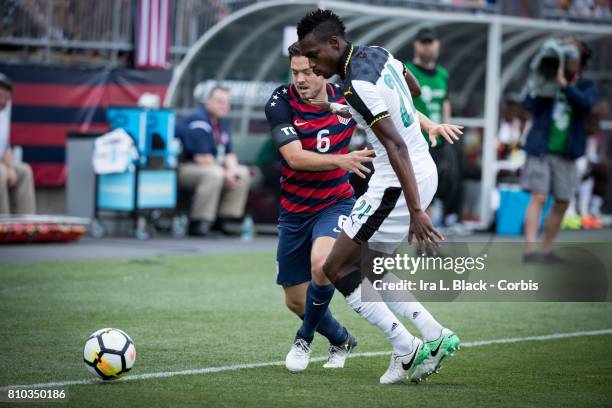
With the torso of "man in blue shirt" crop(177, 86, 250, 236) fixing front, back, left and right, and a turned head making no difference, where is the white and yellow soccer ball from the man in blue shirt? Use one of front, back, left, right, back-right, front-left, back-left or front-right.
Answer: front-right

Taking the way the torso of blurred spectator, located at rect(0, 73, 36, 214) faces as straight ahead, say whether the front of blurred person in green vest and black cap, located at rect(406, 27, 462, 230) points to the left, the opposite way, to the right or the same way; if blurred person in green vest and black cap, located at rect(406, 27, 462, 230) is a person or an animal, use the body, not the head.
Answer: to the right

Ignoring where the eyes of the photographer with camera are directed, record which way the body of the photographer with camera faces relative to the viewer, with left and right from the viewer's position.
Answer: facing the viewer and to the left of the viewer

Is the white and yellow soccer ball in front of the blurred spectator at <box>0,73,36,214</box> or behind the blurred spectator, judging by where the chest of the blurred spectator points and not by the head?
in front

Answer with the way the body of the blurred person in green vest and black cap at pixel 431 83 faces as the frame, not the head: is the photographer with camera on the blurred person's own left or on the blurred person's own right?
on the blurred person's own left

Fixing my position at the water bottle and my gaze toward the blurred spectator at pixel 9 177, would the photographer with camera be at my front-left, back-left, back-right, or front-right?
back-left

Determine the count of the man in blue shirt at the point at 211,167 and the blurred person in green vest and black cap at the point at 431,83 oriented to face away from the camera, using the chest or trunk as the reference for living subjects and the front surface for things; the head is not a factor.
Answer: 0

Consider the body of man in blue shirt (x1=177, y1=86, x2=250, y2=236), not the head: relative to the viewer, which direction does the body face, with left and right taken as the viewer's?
facing the viewer and to the right of the viewer

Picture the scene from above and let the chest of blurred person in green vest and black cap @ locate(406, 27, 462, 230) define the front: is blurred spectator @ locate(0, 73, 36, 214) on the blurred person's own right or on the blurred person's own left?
on the blurred person's own right

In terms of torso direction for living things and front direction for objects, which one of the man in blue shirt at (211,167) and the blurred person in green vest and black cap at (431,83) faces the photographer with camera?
the man in blue shirt

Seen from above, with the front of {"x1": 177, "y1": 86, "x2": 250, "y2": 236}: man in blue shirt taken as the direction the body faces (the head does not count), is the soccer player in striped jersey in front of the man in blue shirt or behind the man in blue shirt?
in front

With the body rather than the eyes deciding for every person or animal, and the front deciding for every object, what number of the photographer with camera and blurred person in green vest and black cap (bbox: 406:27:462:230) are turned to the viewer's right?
0
